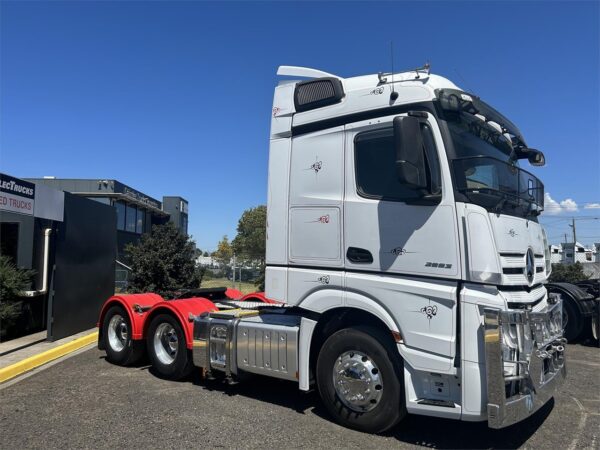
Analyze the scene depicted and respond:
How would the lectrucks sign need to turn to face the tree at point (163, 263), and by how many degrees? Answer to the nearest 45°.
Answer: approximately 90° to its left

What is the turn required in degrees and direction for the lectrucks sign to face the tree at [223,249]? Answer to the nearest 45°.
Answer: approximately 90° to its left

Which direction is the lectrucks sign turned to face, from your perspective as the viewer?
facing the viewer and to the right of the viewer

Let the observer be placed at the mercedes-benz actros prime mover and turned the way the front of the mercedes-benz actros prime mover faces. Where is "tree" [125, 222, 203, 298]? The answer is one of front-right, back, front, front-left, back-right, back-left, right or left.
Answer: back

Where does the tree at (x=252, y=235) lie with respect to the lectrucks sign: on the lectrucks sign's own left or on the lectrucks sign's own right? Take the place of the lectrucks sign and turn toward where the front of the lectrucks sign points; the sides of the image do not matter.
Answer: on the lectrucks sign's own left

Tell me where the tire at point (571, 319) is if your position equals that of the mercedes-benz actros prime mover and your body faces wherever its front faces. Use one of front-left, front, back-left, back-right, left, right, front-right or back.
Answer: left

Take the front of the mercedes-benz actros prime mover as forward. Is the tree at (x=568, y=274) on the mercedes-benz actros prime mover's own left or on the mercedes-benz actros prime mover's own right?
on the mercedes-benz actros prime mover's own left

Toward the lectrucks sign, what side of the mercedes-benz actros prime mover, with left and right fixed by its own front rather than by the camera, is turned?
back

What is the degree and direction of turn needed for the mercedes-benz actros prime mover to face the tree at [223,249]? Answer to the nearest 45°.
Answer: approximately 135° to its left

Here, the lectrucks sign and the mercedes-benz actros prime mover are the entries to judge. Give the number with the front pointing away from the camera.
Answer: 0

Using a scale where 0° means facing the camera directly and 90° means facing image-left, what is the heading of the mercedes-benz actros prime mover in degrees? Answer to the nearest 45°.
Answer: approximately 315°

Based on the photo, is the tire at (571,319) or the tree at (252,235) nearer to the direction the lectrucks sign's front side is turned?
the tire
